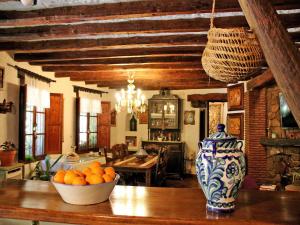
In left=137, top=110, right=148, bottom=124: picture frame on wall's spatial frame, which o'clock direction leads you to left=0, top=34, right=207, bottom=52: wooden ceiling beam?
The wooden ceiling beam is roughly at 12 o'clock from the picture frame on wall.

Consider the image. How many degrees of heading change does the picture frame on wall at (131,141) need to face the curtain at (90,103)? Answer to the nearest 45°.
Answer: approximately 45° to its right

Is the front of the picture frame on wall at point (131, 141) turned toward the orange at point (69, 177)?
yes

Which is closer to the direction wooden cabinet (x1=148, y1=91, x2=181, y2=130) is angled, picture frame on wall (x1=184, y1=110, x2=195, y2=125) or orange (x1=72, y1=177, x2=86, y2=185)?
the orange

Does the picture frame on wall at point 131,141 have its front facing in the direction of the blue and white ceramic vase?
yes

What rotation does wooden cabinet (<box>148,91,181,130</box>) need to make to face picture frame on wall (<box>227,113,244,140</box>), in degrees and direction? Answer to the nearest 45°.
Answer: approximately 45° to its left

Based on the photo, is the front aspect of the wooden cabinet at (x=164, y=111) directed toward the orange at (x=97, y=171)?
yes
